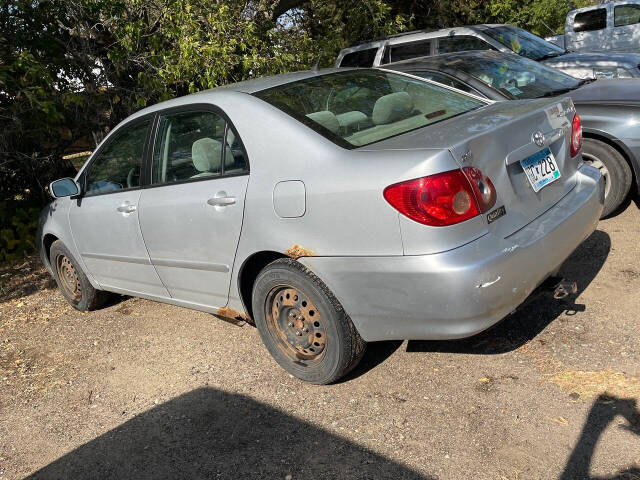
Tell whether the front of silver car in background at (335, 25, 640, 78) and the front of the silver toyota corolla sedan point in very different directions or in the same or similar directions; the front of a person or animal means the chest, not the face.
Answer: very different directions

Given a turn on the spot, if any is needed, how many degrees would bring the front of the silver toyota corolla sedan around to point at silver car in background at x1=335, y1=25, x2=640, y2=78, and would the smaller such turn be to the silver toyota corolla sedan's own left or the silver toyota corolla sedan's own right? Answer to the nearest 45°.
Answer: approximately 90° to the silver toyota corolla sedan's own right

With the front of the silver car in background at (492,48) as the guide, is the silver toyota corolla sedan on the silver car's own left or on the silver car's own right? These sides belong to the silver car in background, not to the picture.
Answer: on the silver car's own right

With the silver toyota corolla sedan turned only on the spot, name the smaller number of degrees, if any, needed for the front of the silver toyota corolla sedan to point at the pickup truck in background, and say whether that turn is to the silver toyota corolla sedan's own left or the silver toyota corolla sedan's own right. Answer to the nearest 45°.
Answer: approximately 90° to the silver toyota corolla sedan's own right

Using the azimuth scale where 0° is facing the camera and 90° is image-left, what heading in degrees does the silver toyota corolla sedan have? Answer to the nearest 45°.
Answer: approximately 135°

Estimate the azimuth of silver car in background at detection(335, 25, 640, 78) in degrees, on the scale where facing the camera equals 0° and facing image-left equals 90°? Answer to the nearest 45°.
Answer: approximately 315°
